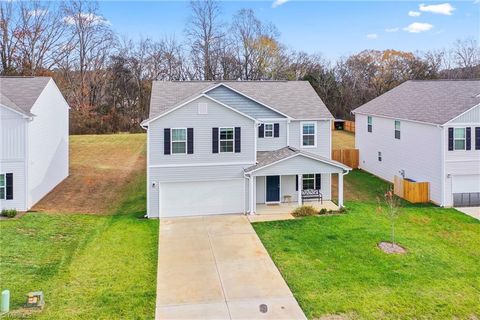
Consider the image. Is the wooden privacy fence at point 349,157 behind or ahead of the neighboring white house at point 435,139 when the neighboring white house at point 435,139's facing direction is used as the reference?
behind

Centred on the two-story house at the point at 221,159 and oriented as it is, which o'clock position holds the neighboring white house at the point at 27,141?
The neighboring white house is roughly at 3 o'clock from the two-story house.

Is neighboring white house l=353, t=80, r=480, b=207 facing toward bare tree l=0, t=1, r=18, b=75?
no

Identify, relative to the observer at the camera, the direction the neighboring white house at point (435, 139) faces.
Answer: facing the viewer and to the right of the viewer

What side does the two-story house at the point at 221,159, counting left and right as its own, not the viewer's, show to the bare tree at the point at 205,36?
back

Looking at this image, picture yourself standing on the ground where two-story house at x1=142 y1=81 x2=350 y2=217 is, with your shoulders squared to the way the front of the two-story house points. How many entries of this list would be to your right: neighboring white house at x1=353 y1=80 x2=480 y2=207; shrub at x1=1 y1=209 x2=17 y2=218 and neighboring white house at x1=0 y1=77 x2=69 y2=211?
2

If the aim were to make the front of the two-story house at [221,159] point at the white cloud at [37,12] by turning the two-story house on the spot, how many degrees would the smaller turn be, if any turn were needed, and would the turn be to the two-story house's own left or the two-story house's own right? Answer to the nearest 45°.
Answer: approximately 135° to the two-story house's own right

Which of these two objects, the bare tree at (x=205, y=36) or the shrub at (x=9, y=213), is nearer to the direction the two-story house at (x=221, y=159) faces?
the shrub

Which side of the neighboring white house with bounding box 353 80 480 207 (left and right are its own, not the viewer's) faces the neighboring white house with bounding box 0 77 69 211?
right

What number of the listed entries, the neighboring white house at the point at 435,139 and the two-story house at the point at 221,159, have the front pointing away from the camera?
0

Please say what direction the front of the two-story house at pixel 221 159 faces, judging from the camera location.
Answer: facing the viewer

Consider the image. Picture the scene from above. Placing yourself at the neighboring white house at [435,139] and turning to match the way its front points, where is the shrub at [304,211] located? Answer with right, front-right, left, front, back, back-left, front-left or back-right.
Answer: right
